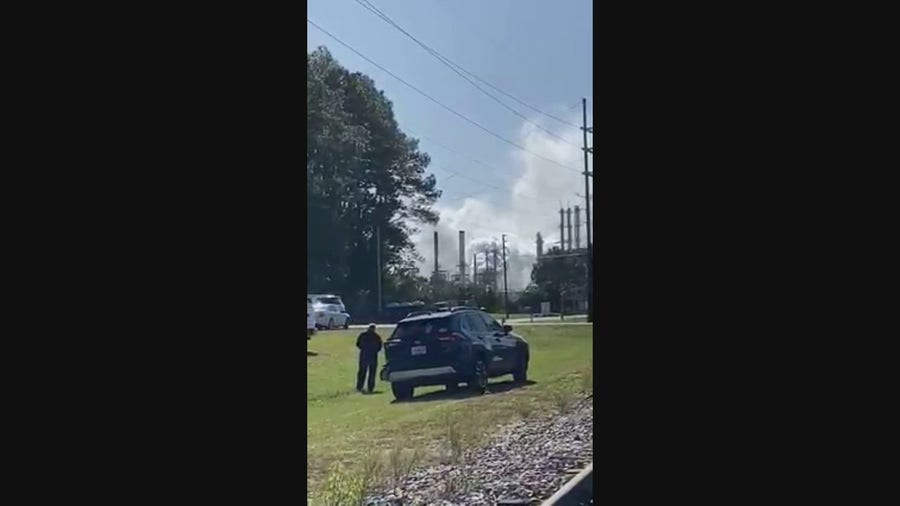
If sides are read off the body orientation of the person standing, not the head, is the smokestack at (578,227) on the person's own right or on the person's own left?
on the person's own right

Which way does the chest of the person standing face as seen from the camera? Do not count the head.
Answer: away from the camera

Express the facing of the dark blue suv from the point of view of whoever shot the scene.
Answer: facing away from the viewer and to the right of the viewer
